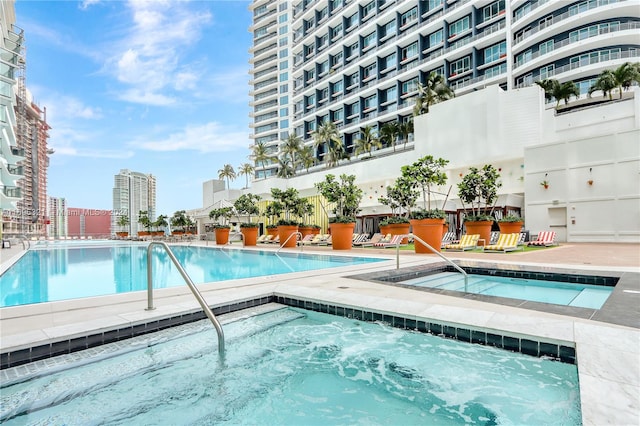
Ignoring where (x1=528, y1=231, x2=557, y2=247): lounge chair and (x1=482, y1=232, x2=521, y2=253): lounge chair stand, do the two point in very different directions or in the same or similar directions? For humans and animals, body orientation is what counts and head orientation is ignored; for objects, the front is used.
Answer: same or similar directions

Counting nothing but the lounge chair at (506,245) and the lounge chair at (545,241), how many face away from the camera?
0

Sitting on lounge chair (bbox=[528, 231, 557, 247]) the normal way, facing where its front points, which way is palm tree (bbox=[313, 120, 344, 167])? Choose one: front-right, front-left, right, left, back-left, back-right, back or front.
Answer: right

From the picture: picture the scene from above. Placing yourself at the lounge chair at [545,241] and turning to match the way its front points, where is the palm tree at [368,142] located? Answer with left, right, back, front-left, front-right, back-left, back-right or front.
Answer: right

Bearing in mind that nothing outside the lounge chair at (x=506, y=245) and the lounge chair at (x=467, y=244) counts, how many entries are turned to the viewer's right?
0

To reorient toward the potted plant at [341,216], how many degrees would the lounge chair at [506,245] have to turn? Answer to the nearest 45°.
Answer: approximately 45° to its right

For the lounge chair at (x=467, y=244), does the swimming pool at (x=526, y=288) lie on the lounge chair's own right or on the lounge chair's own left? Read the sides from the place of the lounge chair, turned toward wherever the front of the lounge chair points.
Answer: on the lounge chair's own left

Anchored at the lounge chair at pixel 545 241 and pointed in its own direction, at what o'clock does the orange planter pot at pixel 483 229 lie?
The orange planter pot is roughly at 12 o'clock from the lounge chair.

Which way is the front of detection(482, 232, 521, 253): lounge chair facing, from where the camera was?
facing the viewer and to the left of the viewer

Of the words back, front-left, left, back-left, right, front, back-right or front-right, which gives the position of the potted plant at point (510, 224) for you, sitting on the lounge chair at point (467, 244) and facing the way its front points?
back

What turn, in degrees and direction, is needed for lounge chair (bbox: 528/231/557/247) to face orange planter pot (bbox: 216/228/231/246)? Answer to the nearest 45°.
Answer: approximately 45° to its right

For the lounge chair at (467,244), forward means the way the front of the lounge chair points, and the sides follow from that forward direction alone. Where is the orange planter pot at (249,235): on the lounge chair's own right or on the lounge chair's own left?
on the lounge chair's own right

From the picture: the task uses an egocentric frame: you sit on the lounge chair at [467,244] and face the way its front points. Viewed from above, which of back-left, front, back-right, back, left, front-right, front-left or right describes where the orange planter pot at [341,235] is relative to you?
front-right

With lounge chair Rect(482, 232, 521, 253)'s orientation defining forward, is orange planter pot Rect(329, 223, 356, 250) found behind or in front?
in front

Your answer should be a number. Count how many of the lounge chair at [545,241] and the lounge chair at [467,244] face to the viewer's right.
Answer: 0

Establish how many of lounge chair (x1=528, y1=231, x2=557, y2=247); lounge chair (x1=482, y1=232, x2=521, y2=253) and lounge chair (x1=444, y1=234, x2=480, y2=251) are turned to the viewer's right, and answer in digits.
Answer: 0

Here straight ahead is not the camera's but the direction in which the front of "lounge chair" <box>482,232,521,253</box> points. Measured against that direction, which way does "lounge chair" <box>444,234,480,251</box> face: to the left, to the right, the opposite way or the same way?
the same way
